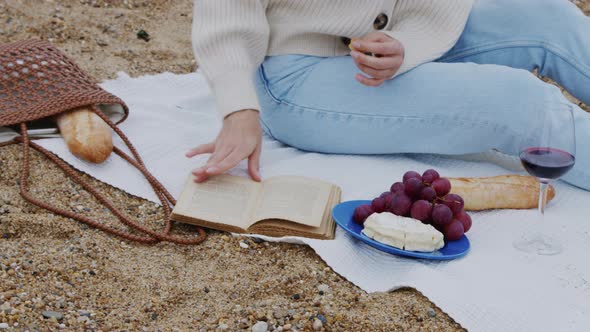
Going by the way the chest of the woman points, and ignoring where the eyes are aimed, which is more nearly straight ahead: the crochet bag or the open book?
the open book

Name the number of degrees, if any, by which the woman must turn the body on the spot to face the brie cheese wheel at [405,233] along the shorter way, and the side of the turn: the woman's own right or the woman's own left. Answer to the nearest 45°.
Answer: approximately 45° to the woman's own right

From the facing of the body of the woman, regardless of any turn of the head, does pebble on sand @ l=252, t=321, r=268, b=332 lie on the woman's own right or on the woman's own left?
on the woman's own right

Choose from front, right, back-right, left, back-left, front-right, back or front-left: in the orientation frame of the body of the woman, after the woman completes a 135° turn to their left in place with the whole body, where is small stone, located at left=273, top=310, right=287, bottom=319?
back

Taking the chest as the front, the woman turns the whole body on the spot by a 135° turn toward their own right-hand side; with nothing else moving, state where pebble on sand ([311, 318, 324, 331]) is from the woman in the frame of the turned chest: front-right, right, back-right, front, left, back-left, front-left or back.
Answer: left

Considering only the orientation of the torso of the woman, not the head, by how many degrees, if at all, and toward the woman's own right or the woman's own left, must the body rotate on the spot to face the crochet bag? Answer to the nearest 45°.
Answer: approximately 135° to the woman's own right

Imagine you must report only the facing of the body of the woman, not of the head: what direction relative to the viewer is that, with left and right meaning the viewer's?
facing the viewer and to the right of the viewer
